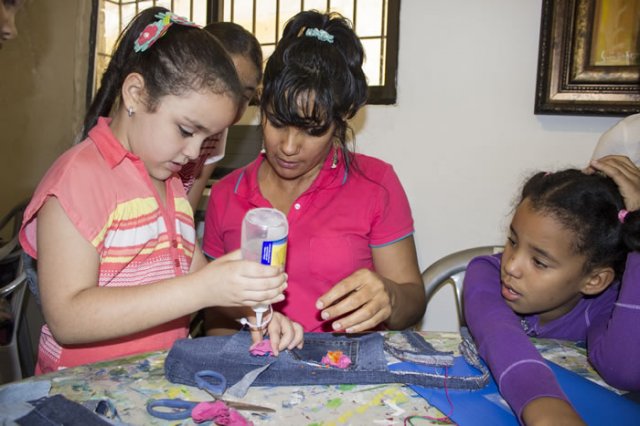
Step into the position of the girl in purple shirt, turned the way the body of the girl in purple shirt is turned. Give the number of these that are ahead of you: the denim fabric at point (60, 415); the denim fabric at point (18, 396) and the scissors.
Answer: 3

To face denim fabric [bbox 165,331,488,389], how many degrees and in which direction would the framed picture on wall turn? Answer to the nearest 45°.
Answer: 0° — it already faces it

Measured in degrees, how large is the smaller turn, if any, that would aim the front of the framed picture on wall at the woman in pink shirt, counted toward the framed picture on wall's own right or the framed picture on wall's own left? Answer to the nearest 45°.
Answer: approximately 45° to the framed picture on wall's own right

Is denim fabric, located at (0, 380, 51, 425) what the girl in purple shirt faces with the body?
yes

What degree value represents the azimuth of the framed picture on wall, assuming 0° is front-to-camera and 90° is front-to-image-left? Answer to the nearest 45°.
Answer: approximately 0°

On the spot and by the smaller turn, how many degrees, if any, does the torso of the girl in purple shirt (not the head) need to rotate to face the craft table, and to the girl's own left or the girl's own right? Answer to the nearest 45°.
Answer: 0° — they already face it
